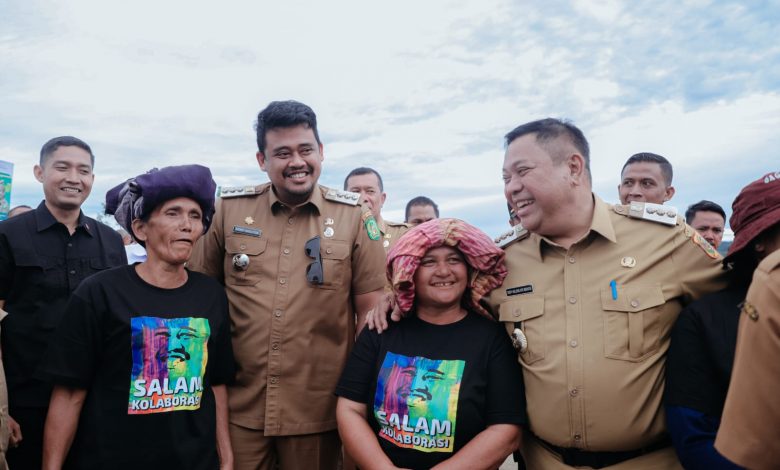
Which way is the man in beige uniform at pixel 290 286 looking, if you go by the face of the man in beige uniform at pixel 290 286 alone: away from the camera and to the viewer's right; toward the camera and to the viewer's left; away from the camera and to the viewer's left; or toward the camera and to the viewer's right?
toward the camera and to the viewer's right

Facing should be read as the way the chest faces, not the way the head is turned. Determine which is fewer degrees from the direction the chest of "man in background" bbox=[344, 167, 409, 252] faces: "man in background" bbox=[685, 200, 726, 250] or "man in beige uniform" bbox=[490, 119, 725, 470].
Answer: the man in beige uniform

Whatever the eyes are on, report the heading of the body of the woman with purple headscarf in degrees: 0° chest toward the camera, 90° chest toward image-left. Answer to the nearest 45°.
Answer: approximately 315°

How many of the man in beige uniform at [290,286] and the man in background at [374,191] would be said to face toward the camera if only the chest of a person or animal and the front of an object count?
2

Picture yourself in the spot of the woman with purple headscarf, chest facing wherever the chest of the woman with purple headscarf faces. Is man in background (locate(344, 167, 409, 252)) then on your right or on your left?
on your left

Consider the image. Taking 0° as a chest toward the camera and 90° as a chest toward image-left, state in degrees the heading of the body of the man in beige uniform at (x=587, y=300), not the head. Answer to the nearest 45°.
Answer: approximately 45°

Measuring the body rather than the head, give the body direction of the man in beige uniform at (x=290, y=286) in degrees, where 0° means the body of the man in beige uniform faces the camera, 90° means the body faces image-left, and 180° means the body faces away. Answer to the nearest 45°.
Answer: approximately 0°

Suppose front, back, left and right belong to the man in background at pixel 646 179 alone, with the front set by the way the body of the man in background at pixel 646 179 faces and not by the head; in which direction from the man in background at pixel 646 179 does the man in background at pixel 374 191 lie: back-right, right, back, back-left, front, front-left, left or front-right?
front-right

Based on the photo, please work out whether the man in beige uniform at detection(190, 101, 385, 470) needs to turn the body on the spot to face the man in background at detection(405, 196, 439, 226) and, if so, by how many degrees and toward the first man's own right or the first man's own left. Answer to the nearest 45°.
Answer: approximately 135° to the first man's own left

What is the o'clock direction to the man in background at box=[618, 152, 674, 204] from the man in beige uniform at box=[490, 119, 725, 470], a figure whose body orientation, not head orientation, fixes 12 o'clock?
The man in background is roughly at 5 o'clock from the man in beige uniform.

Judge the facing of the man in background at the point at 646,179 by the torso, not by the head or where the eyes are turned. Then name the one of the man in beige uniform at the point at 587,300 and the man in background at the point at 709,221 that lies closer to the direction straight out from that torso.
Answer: the man in beige uniform
